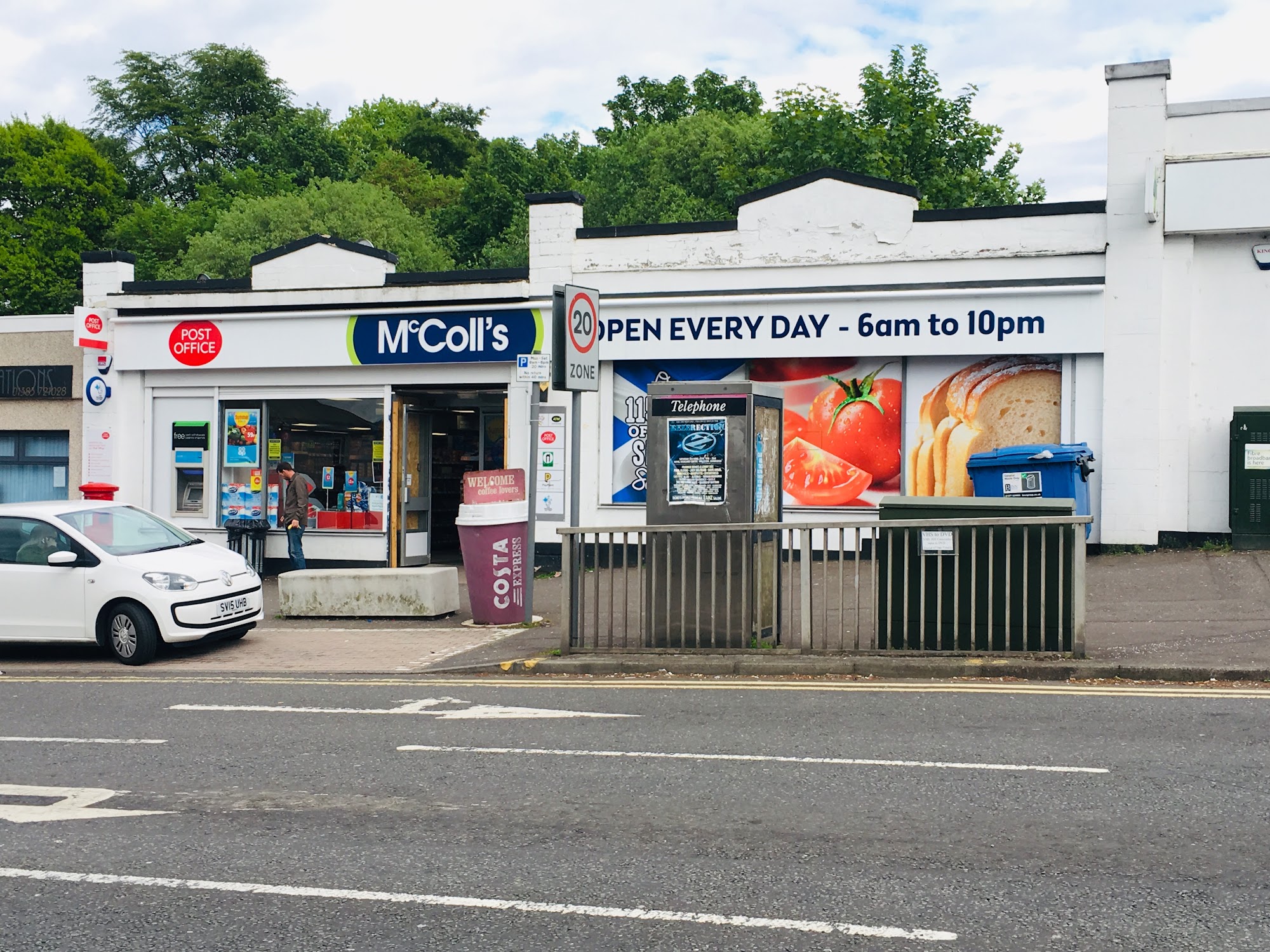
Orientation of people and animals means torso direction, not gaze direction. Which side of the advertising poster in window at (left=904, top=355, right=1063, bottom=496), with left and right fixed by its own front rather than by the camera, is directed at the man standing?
right

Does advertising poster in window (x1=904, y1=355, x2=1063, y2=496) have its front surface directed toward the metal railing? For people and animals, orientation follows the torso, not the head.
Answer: yes

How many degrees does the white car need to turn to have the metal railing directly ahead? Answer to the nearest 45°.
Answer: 0° — it already faces it

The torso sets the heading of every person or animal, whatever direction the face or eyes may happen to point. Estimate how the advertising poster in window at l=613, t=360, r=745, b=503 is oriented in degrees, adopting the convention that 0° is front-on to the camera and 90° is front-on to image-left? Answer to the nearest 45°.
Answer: approximately 0°

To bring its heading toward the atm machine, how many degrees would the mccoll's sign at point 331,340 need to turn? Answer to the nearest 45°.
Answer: approximately 135° to its right

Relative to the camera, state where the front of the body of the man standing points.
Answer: to the viewer's left

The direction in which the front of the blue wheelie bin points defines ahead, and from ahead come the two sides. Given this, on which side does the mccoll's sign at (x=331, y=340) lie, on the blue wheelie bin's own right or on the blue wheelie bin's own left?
on the blue wheelie bin's own right

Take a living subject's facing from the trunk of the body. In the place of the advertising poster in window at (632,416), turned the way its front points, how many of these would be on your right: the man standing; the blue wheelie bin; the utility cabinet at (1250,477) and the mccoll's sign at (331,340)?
2

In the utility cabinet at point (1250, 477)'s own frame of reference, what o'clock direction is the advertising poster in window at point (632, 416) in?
The advertising poster in window is roughly at 3 o'clock from the utility cabinet.
